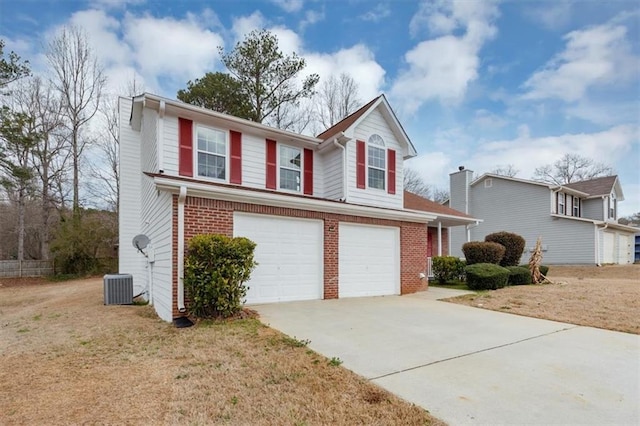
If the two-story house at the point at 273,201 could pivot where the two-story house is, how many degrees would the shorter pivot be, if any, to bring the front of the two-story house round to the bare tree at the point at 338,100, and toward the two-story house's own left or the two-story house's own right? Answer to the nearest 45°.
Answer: approximately 135° to the two-story house's own left

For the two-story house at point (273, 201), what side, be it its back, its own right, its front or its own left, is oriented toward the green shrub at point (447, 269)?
left

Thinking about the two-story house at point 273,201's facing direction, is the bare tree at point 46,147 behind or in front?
behind

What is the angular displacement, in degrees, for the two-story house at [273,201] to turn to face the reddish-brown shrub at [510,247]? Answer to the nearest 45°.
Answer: approximately 90° to its left

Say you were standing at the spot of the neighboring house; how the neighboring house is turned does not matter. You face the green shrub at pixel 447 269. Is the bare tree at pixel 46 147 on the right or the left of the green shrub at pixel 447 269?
right

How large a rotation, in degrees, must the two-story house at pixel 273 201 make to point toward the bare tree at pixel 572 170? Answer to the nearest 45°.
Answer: approximately 90° to its left

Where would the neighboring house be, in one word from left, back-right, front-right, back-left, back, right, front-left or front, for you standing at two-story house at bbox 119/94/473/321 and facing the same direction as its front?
left

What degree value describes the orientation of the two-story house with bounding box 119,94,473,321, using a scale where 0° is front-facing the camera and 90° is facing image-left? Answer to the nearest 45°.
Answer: approximately 315°
